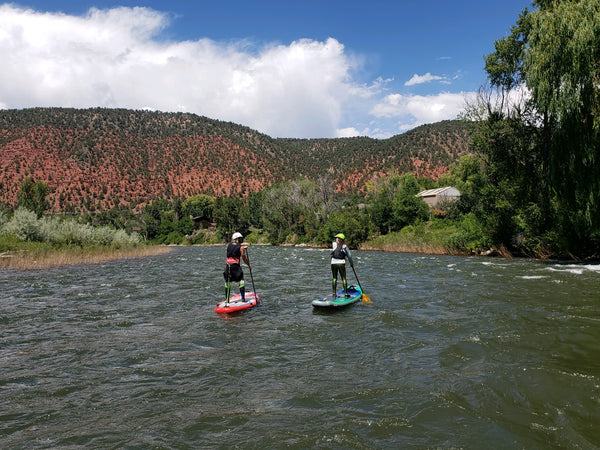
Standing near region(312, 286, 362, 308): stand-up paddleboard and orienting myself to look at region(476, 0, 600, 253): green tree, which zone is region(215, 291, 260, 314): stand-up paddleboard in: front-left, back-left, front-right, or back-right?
back-left

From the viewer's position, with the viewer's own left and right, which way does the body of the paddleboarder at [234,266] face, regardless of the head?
facing away from the viewer and to the right of the viewer

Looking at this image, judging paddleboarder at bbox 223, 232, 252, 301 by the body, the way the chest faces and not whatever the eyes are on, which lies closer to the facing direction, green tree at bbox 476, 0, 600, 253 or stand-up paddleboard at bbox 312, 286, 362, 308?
the green tree

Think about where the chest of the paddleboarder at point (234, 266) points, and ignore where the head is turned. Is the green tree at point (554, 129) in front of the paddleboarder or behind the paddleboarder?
in front

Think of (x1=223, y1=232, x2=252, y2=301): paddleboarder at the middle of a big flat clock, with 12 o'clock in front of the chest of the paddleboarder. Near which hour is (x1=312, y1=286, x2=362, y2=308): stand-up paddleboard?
The stand-up paddleboard is roughly at 2 o'clock from the paddleboarder.

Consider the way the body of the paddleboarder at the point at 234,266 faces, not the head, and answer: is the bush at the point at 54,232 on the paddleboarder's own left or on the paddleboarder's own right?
on the paddleboarder's own left
